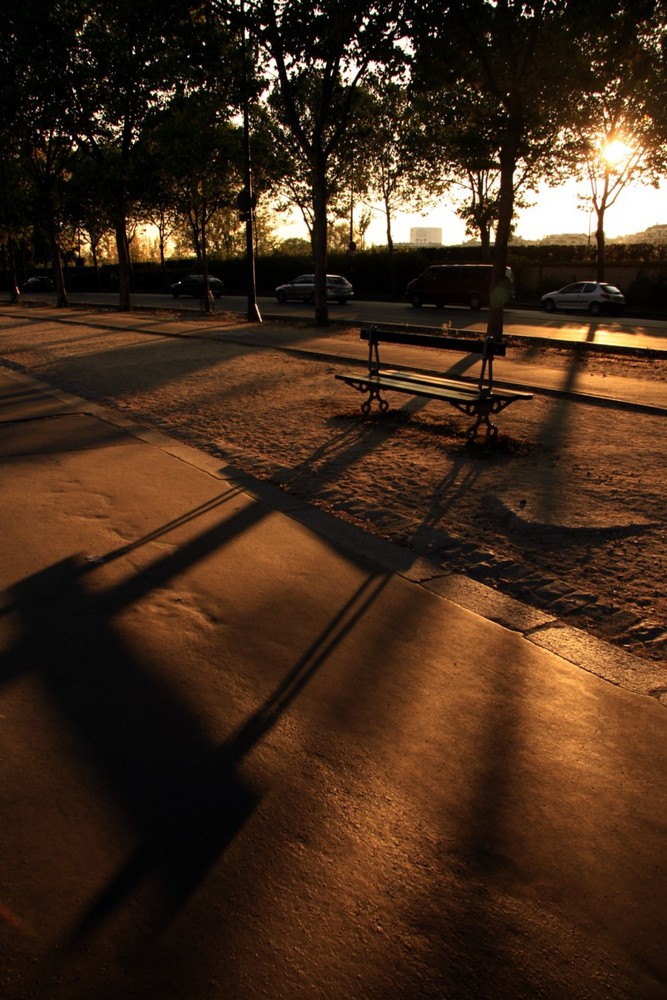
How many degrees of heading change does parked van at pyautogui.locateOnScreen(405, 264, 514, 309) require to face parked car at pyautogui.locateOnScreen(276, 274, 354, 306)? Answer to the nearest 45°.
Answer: approximately 45° to its right

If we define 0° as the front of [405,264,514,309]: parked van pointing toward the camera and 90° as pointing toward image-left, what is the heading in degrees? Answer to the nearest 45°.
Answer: approximately 90°

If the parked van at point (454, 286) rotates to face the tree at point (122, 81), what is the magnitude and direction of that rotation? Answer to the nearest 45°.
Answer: approximately 45° to its left

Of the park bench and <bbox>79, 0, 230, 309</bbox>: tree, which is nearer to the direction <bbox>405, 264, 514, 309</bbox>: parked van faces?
the tree

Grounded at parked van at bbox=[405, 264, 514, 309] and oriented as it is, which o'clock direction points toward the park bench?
The park bench is roughly at 9 o'clock from the parked van.

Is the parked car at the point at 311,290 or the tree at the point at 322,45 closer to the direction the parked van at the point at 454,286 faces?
the parked car

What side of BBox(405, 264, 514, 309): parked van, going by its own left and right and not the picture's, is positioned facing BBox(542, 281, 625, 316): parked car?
back

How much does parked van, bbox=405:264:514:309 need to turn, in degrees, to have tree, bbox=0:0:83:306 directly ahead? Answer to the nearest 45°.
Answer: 0° — it already faces it

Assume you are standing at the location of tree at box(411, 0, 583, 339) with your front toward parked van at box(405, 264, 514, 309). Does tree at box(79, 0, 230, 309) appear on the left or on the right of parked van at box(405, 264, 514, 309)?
left

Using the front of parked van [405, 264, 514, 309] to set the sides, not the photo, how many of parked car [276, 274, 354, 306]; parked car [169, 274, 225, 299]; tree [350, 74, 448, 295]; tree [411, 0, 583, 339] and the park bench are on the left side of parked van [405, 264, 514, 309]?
2
